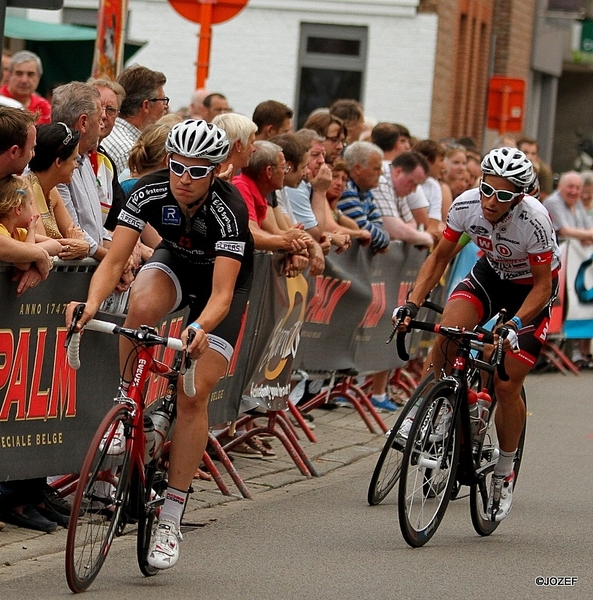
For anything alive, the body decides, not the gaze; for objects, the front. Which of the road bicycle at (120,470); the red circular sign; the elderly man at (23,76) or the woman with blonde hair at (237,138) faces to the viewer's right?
the woman with blonde hair

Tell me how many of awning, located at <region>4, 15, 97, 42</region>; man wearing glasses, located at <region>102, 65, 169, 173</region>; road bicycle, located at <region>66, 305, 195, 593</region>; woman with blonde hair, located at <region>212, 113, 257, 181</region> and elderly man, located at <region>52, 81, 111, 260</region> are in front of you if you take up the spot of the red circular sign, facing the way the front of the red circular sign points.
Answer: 4

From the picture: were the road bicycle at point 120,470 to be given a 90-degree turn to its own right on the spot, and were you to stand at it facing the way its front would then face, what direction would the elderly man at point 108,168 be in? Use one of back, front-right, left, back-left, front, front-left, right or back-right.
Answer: front-right

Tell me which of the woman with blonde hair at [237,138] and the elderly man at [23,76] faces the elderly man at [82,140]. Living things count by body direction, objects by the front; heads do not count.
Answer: the elderly man at [23,76]

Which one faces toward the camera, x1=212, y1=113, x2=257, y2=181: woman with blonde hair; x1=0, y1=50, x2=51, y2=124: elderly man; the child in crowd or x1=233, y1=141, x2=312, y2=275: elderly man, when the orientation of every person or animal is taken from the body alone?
x1=0, y1=50, x2=51, y2=124: elderly man

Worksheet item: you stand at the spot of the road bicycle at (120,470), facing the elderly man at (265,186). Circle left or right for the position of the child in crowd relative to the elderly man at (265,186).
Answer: left

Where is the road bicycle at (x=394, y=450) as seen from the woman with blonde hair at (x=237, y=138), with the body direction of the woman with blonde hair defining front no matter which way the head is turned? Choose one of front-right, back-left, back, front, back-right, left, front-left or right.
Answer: front-right

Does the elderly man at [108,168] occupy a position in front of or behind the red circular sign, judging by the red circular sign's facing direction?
in front

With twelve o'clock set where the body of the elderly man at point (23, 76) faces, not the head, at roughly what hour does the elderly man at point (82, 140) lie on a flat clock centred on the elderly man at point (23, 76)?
the elderly man at point (82, 140) is roughly at 12 o'clock from the elderly man at point (23, 76).

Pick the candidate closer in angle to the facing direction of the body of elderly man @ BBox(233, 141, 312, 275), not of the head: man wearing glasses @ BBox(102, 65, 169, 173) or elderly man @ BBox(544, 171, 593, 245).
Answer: the elderly man

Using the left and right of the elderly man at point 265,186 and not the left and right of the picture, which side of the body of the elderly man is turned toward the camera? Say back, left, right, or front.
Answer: right

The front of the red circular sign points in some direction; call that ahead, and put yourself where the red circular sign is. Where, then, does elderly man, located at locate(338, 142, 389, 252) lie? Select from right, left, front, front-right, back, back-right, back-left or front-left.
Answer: front-left

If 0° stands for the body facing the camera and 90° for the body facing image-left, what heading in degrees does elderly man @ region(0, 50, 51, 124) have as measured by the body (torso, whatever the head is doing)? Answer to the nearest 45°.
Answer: approximately 0°

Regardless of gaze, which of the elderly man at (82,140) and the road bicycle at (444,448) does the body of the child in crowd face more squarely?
the road bicycle
